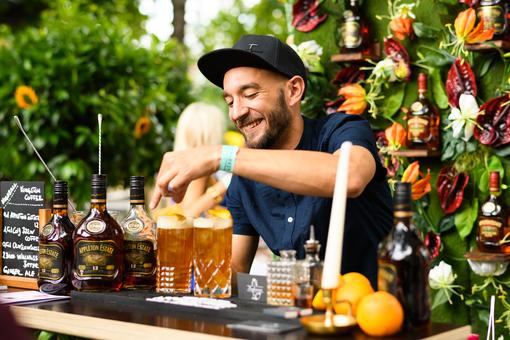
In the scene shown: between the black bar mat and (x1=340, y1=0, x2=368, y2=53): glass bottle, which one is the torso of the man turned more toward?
the black bar mat

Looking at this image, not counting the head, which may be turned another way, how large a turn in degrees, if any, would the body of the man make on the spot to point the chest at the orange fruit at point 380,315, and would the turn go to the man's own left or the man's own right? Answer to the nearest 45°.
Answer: approximately 45° to the man's own left

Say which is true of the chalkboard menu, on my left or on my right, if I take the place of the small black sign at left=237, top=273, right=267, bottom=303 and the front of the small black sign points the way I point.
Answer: on my right

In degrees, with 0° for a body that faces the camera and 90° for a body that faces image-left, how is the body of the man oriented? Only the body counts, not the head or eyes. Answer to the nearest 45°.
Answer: approximately 45°

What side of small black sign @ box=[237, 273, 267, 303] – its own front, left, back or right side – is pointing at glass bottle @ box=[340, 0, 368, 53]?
back

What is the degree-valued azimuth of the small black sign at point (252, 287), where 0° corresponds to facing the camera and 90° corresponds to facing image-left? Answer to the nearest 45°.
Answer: approximately 0°

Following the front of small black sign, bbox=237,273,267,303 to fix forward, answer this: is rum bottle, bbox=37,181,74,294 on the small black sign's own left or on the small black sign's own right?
on the small black sign's own right

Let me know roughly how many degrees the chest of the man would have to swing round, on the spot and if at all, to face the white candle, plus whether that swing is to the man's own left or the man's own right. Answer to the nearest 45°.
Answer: approximately 45° to the man's own left
